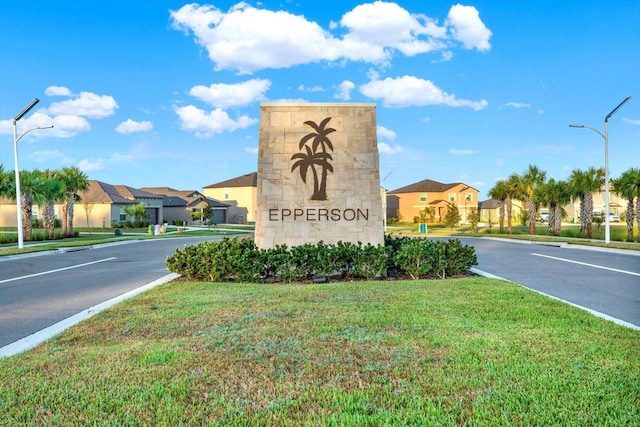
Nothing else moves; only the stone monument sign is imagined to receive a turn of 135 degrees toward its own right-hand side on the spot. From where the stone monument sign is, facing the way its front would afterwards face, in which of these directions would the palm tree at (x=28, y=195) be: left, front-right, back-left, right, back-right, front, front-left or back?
front

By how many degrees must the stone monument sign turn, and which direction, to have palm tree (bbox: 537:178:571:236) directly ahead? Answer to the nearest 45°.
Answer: approximately 135° to its left

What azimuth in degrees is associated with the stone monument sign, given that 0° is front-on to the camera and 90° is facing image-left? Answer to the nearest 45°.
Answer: approximately 0°

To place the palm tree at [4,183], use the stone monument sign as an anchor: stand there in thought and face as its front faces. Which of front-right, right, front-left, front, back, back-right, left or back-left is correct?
back-right

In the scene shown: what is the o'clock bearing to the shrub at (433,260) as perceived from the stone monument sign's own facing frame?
The shrub is roughly at 10 o'clock from the stone monument sign.

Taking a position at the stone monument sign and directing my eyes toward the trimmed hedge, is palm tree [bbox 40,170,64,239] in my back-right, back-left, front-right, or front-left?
back-right

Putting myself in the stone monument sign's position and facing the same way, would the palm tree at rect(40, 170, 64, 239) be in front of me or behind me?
behind

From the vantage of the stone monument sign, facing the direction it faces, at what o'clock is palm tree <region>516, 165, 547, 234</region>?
The palm tree is roughly at 7 o'clock from the stone monument sign.
